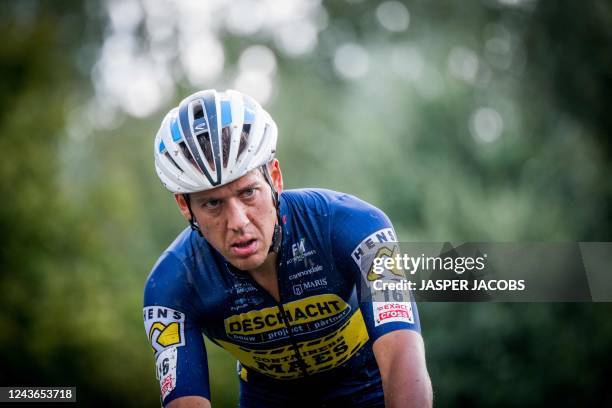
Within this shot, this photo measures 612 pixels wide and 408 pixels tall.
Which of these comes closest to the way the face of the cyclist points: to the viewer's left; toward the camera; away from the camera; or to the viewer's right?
toward the camera

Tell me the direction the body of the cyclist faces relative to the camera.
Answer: toward the camera
